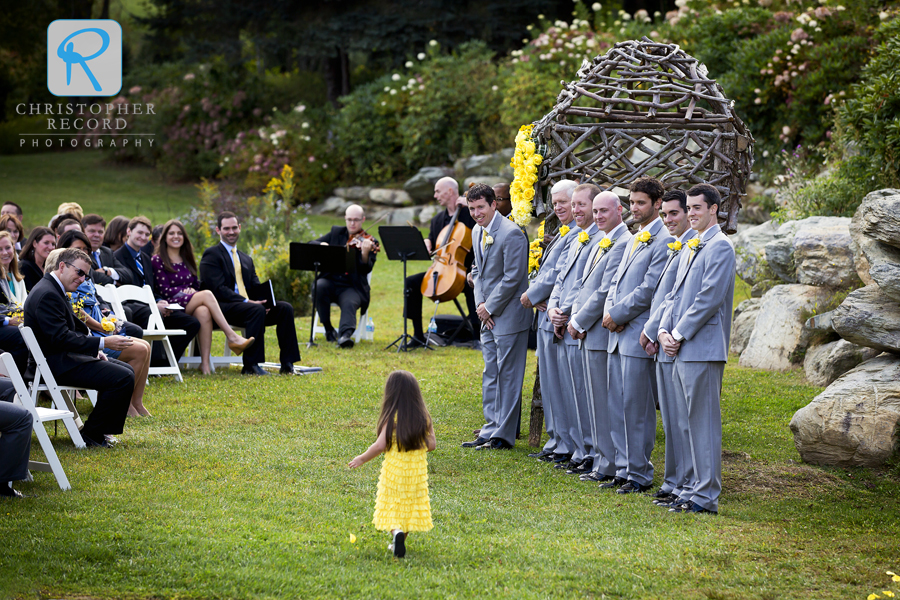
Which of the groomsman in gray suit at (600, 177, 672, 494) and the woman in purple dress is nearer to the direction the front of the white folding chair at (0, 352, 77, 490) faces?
the groomsman in gray suit

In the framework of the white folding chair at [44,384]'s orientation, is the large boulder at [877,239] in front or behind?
in front

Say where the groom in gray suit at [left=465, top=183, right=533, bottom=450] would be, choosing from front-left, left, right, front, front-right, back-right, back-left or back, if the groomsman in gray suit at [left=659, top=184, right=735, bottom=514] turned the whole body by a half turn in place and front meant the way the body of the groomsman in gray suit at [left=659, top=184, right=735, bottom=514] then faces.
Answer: left

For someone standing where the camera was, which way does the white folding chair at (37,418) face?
facing to the right of the viewer

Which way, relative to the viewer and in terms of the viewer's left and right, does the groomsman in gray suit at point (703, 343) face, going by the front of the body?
facing the viewer and to the left of the viewer

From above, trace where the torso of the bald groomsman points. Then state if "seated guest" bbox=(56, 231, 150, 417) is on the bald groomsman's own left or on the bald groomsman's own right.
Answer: on the bald groomsman's own right

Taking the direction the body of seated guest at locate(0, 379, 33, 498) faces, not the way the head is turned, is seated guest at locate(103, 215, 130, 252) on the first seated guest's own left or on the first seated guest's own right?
on the first seated guest's own left

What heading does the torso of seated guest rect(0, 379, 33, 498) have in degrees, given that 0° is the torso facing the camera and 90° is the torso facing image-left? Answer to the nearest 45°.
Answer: approximately 270°

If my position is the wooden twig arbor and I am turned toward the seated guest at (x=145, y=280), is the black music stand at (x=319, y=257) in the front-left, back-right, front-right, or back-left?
front-right

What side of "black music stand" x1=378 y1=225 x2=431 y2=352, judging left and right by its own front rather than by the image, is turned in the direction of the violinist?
left

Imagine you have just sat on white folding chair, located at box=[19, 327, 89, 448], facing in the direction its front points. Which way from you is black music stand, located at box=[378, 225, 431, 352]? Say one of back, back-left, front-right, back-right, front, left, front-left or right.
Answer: front-left

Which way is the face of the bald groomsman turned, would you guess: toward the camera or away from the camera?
toward the camera

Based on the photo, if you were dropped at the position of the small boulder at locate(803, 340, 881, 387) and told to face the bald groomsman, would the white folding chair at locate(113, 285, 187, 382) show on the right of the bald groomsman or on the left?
right

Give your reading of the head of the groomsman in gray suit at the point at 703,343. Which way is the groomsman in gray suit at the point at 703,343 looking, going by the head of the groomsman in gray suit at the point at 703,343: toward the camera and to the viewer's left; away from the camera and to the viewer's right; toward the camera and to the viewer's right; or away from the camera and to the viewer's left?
toward the camera and to the viewer's left

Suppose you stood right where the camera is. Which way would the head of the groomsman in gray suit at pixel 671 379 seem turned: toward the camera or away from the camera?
toward the camera

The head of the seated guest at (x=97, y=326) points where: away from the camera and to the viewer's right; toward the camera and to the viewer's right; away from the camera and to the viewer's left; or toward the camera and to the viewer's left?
toward the camera and to the viewer's right

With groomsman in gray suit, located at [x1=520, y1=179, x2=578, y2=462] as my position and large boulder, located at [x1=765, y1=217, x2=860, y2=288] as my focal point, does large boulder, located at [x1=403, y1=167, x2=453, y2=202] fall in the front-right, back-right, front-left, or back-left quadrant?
front-left

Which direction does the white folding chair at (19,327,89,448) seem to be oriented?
to the viewer's right

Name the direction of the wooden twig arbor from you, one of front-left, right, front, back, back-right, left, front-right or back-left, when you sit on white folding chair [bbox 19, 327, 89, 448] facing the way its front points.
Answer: front

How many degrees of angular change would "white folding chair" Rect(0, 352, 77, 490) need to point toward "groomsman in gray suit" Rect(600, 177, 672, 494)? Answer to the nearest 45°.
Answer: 0° — it already faces them

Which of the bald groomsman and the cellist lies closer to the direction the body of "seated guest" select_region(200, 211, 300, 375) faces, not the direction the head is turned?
the bald groomsman

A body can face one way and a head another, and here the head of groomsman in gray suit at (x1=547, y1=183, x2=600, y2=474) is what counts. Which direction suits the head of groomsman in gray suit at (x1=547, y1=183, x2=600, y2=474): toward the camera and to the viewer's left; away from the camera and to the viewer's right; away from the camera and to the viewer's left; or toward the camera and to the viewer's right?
toward the camera and to the viewer's left
